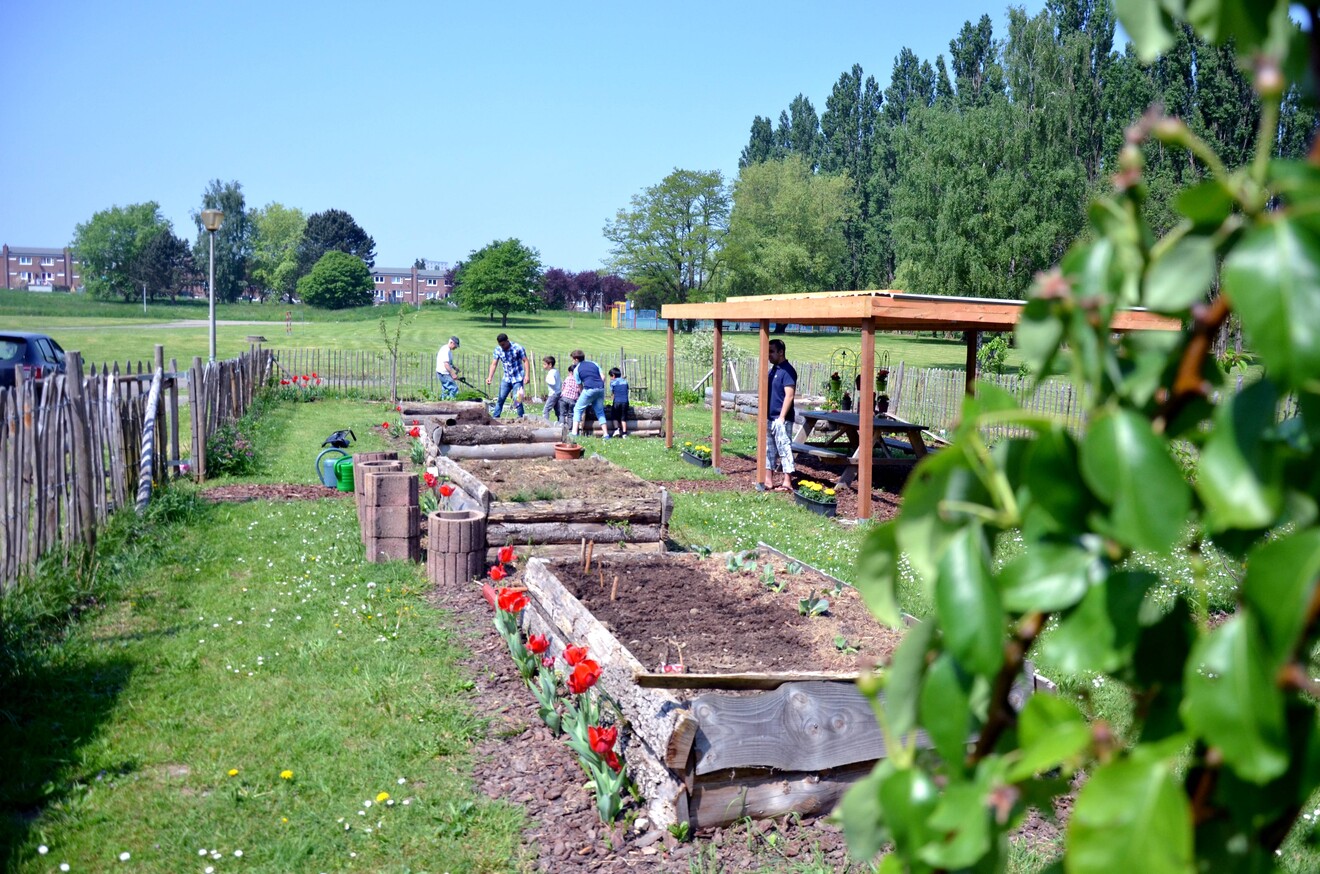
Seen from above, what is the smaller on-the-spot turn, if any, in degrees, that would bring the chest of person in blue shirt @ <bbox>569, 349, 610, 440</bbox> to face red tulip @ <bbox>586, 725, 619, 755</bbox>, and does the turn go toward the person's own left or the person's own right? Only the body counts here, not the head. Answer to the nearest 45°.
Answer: approximately 135° to the person's own left

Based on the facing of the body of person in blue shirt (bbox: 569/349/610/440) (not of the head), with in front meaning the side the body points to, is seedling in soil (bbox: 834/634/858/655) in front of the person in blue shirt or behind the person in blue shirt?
behind

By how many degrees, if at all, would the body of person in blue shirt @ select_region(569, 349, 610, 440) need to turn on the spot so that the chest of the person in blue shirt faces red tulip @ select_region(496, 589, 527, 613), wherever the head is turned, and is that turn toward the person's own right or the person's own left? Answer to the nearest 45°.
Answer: approximately 135° to the person's own left

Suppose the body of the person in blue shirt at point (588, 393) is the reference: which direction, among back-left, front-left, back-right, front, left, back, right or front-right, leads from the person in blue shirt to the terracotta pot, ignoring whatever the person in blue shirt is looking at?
back-left

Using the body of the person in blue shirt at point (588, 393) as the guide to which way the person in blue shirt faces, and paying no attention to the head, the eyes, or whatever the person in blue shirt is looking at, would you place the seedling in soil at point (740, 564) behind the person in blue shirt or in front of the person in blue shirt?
behind

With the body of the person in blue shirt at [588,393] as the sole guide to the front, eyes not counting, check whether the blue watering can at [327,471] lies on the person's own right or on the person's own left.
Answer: on the person's own left

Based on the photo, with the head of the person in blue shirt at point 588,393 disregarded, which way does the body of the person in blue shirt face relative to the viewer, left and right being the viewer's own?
facing away from the viewer and to the left of the viewer

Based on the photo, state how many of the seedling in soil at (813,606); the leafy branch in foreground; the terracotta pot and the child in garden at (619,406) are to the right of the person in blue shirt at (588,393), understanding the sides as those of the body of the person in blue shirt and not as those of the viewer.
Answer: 1

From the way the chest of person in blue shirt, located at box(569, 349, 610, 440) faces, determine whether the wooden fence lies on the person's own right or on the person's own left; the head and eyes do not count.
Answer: on the person's own left
